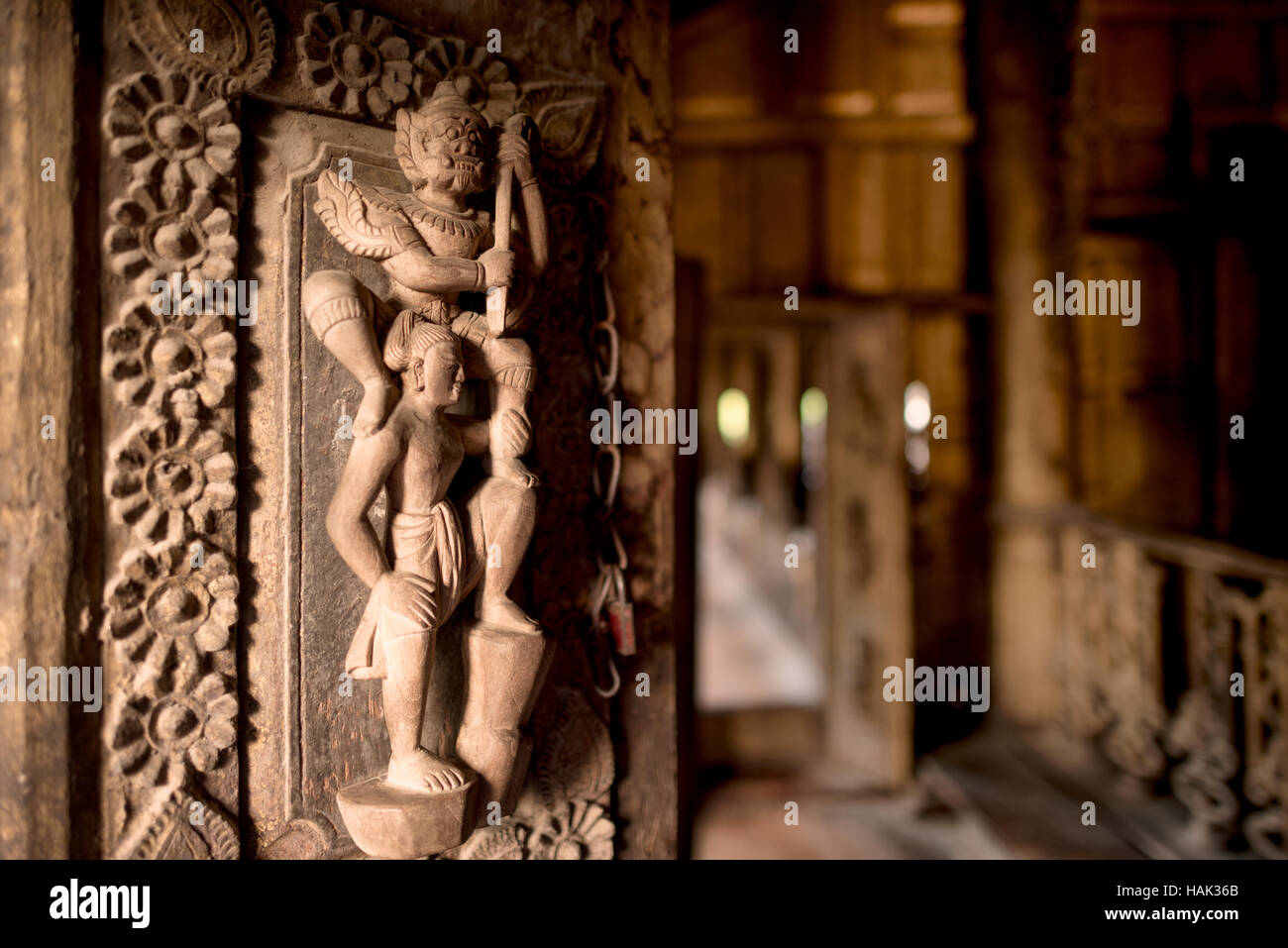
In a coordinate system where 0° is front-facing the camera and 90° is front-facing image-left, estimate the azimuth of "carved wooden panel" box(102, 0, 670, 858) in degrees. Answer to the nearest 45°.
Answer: approximately 315°

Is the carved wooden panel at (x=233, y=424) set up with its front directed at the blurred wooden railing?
no

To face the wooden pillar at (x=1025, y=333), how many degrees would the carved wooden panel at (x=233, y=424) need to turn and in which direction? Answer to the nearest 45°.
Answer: approximately 90° to its left
